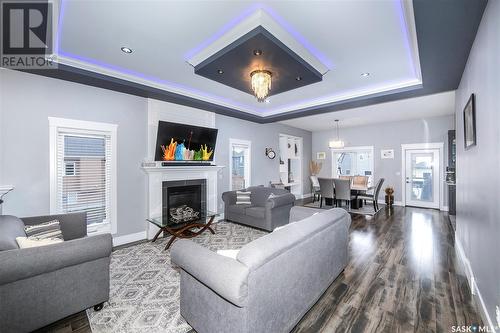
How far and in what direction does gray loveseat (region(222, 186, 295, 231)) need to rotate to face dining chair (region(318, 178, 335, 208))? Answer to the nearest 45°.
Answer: approximately 180°

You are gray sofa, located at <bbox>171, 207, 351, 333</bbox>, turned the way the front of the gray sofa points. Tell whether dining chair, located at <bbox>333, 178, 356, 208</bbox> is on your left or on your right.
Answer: on your right

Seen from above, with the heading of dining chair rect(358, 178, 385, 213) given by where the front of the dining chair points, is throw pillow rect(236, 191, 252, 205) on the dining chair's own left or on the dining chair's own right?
on the dining chair's own left

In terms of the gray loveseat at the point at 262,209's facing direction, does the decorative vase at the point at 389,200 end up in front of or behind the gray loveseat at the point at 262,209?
behind

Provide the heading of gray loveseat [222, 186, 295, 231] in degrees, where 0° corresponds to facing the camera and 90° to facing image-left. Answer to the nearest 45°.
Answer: approximately 45°

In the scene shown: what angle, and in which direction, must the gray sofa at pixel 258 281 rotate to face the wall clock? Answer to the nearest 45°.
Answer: approximately 45° to its right

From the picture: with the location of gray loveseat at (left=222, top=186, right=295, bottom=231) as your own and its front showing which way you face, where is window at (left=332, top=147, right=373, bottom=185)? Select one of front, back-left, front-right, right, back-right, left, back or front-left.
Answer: back

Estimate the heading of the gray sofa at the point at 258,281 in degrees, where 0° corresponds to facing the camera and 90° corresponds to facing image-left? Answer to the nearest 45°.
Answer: approximately 135°

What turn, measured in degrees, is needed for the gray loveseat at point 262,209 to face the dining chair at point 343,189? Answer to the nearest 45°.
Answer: approximately 180°

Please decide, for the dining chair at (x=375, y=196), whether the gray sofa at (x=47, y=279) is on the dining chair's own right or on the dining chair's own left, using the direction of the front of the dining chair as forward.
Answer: on the dining chair's own left
